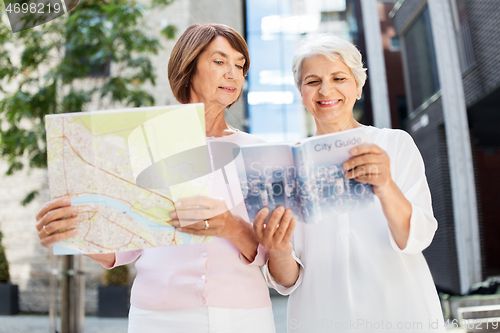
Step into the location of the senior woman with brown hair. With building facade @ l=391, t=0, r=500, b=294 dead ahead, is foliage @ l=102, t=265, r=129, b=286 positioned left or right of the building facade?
left

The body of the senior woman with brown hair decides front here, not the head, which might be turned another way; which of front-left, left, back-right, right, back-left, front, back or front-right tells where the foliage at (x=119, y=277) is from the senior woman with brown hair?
back

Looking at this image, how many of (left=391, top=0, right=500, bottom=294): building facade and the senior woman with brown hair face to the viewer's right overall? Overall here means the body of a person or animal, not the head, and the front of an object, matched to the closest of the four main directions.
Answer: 0

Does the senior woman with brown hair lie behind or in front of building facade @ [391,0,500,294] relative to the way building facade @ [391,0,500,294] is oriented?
in front

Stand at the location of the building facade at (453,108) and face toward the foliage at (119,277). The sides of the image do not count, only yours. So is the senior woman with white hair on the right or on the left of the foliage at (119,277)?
left

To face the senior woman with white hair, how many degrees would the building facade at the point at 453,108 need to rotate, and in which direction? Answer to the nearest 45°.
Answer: approximately 45° to its left

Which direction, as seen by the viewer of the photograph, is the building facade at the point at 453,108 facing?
facing the viewer and to the left of the viewer

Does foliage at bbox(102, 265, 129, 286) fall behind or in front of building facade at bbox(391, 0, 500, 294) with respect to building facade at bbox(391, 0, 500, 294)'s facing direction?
in front

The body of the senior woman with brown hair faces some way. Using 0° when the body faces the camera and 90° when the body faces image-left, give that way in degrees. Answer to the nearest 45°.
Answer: approximately 0°
